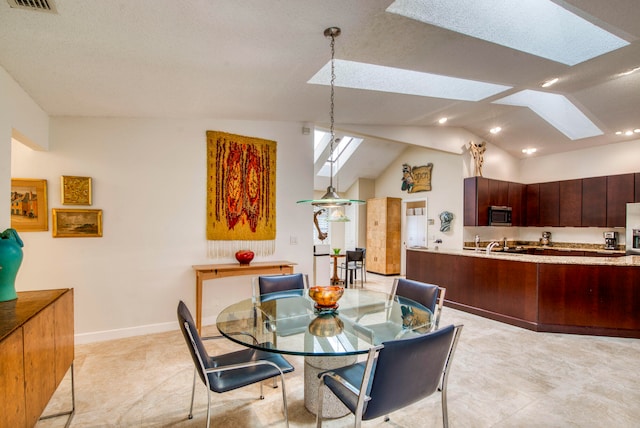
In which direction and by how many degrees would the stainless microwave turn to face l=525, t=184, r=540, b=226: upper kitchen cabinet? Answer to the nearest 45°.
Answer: approximately 135° to its left

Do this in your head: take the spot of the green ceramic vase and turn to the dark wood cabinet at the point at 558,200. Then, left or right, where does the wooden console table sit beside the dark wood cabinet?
left

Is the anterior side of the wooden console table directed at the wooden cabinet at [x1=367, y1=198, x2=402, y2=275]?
no

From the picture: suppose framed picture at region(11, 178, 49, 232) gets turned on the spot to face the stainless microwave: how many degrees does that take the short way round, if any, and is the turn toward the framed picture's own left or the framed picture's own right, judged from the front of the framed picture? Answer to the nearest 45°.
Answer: approximately 90° to the framed picture's own left

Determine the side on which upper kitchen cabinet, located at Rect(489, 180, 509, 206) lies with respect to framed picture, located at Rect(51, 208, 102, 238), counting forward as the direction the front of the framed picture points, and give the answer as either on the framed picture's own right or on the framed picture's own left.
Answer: on the framed picture's own left

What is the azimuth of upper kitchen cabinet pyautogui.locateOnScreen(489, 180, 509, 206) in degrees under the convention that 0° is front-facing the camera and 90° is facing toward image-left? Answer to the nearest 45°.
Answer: approximately 0°

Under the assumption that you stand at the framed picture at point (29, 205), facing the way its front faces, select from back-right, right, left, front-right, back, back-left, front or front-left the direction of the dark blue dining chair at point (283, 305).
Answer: front-left

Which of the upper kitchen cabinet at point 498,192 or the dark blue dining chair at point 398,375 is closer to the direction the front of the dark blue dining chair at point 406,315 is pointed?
the dark blue dining chair at point 398,375

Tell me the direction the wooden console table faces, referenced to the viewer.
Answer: facing the viewer

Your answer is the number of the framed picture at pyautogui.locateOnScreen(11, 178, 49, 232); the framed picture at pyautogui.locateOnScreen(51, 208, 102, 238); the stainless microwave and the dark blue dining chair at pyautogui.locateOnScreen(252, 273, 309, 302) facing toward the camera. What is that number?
4

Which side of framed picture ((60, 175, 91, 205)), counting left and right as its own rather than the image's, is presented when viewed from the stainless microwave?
left

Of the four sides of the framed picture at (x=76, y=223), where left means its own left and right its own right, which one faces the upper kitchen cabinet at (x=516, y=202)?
left
